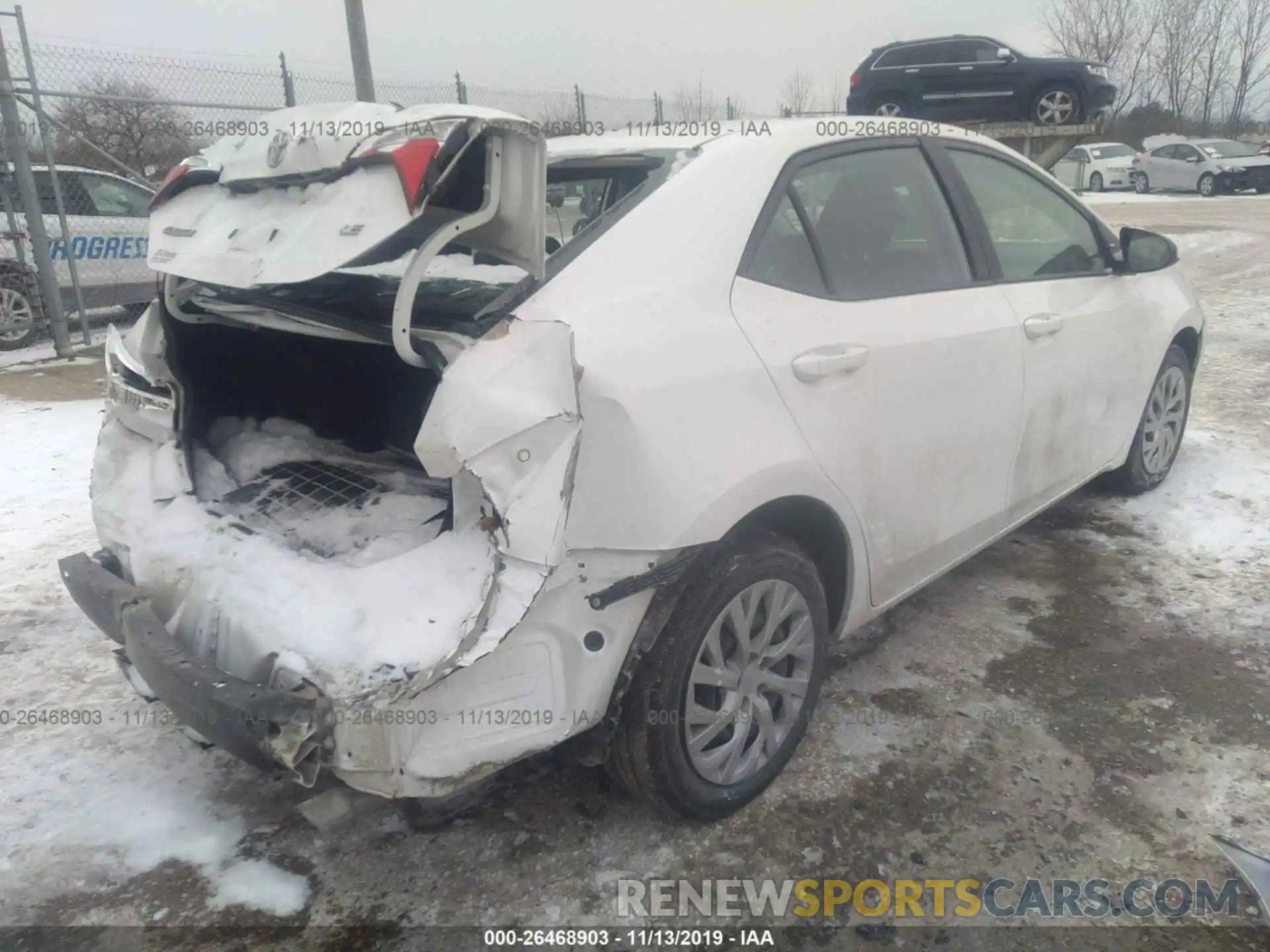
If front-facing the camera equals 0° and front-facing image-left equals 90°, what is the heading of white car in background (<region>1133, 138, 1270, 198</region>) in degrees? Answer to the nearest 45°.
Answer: approximately 315°

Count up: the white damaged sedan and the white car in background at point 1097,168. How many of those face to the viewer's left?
0

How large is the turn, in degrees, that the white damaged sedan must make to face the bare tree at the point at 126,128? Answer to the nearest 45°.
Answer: approximately 90° to its left

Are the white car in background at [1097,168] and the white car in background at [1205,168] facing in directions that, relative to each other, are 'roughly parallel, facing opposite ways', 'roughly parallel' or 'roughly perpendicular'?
roughly parallel

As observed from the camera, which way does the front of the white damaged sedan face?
facing away from the viewer and to the right of the viewer

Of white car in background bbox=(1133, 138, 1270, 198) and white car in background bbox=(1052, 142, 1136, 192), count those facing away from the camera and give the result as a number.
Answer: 0

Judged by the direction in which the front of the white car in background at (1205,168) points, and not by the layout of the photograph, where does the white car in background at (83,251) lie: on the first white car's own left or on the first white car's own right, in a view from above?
on the first white car's own right

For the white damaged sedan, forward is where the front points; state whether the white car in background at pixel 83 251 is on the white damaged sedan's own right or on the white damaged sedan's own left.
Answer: on the white damaged sedan's own left

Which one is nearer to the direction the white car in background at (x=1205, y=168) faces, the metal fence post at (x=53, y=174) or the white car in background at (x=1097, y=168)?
the metal fence post

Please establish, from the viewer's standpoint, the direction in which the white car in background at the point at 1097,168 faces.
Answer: facing the viewer and to the right of the viewer

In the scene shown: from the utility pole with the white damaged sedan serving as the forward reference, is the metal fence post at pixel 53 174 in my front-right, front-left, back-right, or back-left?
front-right

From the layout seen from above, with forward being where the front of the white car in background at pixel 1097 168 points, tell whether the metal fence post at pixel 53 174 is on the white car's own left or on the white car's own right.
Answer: on the white car's own right

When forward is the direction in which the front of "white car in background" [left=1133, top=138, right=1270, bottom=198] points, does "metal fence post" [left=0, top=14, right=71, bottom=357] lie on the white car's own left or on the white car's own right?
on the white car's own right

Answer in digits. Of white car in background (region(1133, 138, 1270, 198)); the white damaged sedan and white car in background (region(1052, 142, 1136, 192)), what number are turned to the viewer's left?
0
